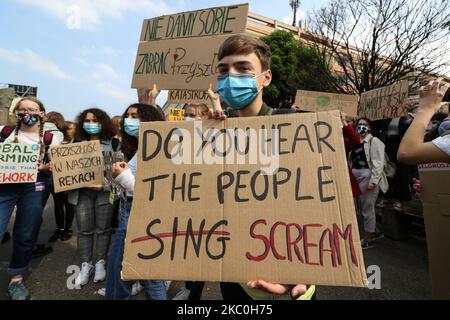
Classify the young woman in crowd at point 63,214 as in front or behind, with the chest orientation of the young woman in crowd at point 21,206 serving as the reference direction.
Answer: behind

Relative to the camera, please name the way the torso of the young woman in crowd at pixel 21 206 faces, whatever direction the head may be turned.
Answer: toward the camera

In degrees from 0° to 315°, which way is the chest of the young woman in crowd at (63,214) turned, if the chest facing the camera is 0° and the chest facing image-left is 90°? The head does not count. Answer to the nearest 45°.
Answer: approximately 45°

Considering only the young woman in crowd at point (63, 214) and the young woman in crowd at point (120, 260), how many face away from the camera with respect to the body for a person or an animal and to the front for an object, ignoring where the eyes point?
0

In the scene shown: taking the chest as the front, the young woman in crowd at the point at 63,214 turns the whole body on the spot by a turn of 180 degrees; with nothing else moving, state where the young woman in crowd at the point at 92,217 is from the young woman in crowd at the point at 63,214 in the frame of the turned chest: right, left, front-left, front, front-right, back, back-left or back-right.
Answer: back-right

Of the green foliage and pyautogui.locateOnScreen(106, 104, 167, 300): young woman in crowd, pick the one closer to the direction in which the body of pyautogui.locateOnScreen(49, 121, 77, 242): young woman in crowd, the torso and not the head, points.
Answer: the young woman in crowd

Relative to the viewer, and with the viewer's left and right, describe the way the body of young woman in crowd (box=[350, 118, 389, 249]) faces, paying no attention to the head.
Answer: facing the viewer and to the left of the viewer

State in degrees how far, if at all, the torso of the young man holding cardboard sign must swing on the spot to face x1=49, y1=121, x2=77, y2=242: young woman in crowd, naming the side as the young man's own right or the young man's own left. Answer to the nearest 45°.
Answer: approximately 90° to the young man's own right

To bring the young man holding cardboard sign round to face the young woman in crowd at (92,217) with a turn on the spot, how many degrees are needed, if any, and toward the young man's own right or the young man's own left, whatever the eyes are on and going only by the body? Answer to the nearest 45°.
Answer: approximately 90° to the young man's own right

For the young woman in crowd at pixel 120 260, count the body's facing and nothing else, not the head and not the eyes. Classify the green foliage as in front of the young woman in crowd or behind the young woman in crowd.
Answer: behind

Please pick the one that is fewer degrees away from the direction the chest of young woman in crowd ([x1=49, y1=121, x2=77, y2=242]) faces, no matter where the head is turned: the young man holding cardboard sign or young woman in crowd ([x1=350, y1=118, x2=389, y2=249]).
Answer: the young man holding cardboard sign
